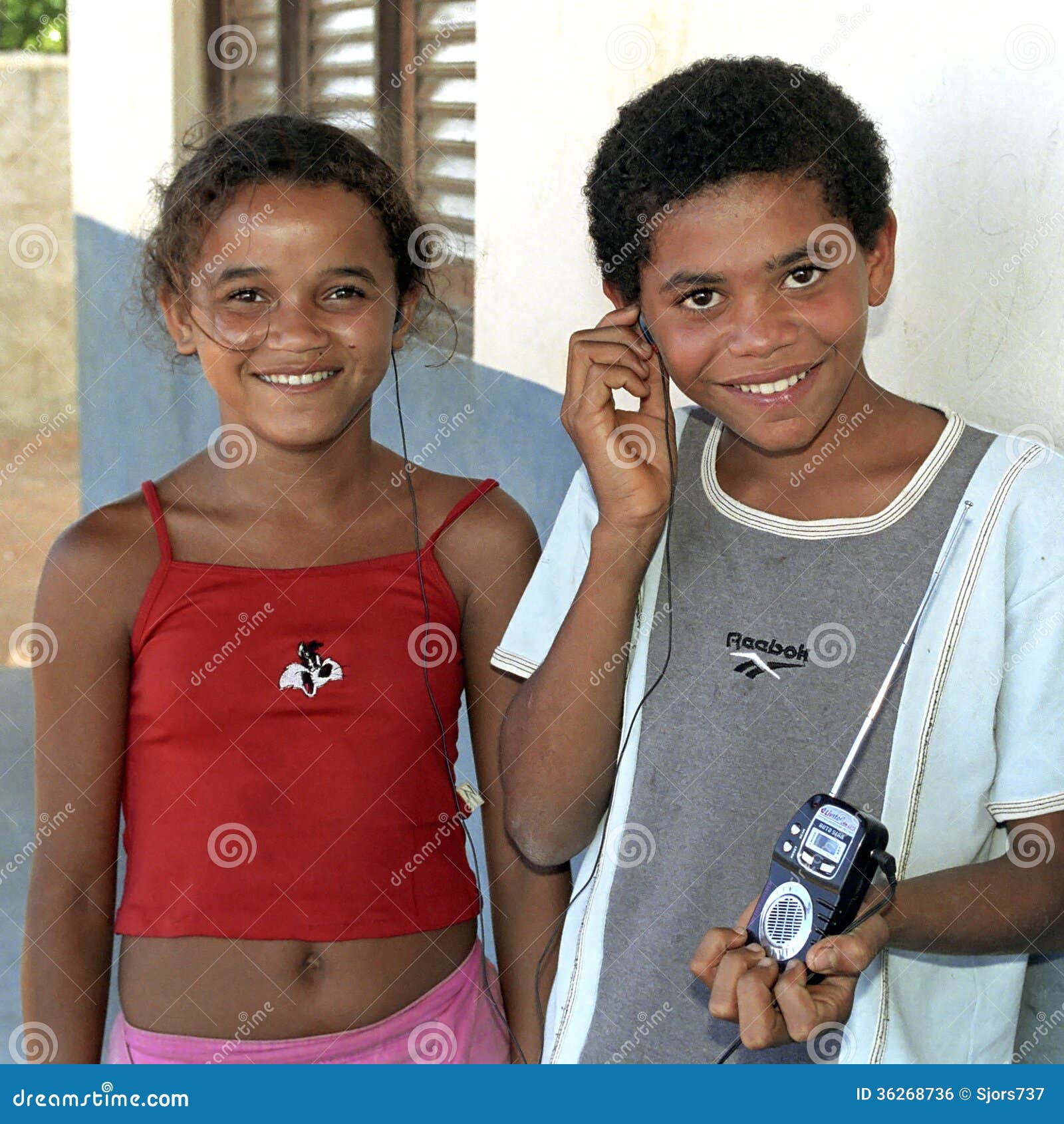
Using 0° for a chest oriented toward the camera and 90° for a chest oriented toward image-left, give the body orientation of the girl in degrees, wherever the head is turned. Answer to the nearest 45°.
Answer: approximately 0°

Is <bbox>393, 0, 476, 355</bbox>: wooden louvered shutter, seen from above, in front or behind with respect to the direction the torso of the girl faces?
behind

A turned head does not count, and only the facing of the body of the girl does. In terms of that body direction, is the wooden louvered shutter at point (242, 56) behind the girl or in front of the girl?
behind

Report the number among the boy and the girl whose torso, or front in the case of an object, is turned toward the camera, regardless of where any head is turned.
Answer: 2

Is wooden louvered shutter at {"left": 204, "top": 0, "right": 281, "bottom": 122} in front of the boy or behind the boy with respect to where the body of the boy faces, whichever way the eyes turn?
behind

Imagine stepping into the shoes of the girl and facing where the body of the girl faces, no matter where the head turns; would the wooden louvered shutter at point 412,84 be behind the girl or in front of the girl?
behind

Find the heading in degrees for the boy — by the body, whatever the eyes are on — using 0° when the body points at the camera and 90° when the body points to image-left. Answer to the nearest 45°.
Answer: approximately 0°
